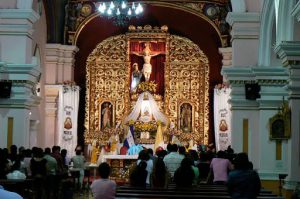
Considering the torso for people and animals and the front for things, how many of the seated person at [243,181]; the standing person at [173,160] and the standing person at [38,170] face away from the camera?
3

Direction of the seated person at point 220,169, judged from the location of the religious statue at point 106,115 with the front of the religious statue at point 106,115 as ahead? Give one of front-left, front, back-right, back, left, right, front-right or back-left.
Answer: front

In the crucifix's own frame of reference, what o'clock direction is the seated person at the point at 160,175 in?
The seated person is roughly at 12 o'clock from the crucifix.

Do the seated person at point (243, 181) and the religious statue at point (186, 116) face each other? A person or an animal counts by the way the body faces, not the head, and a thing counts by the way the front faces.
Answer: yes

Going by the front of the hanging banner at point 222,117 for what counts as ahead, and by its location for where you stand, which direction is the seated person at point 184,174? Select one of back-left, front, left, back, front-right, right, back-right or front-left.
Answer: front

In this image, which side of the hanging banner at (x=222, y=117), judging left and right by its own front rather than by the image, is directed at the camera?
front

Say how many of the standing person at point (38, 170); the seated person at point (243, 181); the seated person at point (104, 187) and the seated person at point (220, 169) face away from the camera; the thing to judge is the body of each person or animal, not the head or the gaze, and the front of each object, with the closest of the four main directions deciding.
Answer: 4

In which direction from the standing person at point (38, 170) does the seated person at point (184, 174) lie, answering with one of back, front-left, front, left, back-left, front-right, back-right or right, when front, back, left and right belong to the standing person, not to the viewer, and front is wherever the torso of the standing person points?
back-right

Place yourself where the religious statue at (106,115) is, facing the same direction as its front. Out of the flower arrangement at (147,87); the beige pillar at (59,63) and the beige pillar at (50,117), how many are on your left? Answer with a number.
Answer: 1

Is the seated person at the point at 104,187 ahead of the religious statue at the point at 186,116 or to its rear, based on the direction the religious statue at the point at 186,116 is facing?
ahead

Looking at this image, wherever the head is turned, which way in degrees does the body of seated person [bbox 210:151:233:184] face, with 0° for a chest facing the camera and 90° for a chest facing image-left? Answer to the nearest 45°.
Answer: approximately 180°

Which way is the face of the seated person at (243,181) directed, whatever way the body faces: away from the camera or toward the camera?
away from the camera

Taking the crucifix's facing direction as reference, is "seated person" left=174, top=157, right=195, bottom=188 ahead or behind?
ahead

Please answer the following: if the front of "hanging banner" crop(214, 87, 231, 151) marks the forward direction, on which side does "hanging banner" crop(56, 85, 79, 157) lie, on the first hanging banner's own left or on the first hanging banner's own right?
on the first hanging banner's own right

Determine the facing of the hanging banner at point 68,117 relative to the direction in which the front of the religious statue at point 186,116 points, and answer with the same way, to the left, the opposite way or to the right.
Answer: the same way

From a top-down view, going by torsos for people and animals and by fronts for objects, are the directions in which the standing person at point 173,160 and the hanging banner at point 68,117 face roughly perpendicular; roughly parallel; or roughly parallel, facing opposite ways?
roughly parallel, facing opposite ways

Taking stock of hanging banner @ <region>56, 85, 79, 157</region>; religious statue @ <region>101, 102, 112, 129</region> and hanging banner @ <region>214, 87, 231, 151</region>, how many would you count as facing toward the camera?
3

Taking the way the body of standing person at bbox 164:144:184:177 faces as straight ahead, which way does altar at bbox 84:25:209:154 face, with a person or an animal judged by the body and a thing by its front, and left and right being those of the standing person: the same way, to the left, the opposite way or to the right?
the opposite way

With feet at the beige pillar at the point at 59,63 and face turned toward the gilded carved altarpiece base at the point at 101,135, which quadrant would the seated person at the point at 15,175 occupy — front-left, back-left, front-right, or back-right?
back-right

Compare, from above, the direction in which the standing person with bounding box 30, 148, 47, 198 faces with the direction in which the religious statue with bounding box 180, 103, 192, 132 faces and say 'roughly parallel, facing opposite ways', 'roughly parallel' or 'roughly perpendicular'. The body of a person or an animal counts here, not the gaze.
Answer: roughly parallel, facing opposite ways
